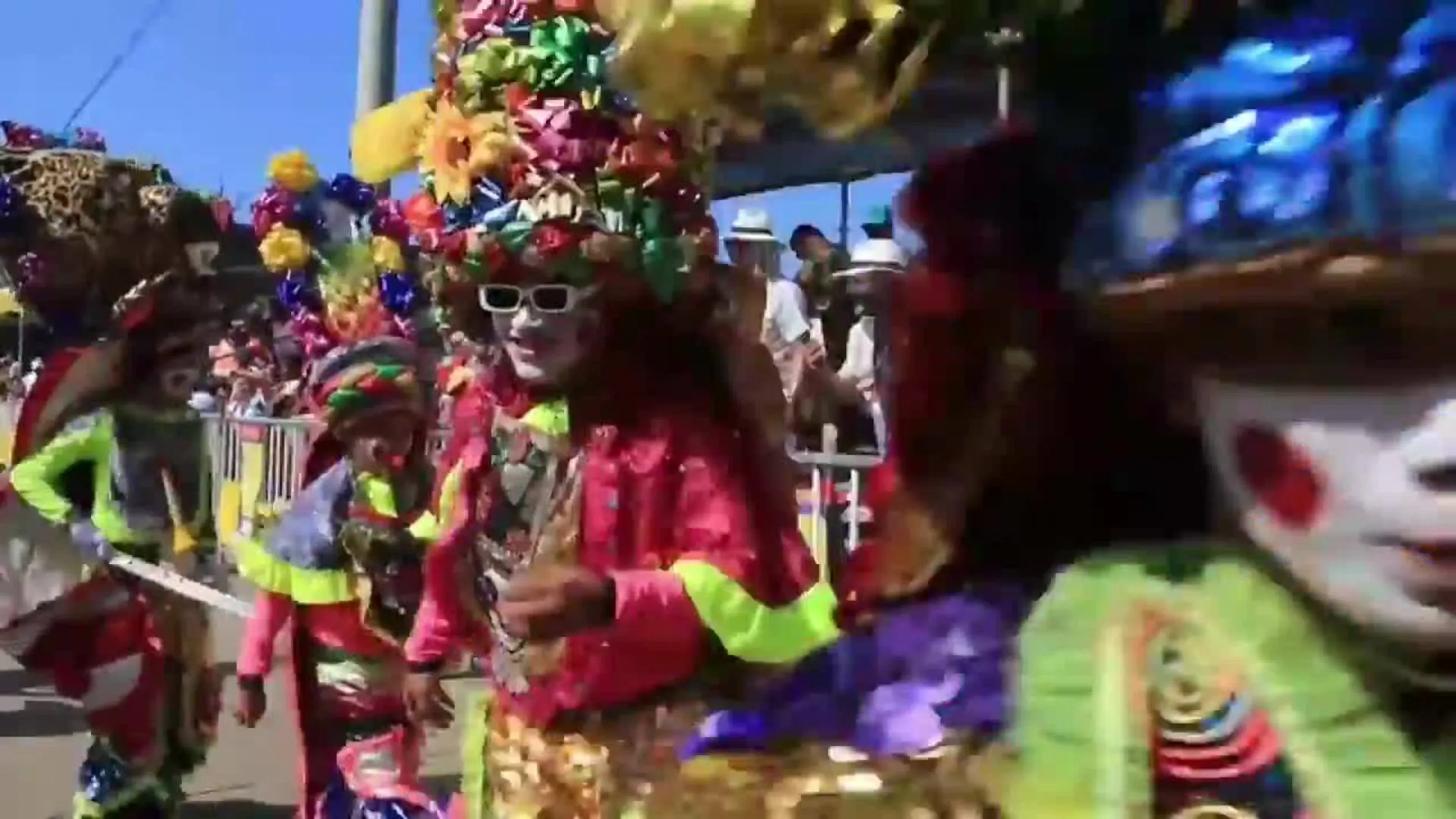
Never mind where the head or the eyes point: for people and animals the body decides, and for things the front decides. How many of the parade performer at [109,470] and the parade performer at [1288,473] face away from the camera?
0

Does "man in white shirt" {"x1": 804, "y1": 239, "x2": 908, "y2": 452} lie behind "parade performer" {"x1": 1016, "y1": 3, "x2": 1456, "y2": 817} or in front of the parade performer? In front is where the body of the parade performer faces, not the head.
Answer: behind

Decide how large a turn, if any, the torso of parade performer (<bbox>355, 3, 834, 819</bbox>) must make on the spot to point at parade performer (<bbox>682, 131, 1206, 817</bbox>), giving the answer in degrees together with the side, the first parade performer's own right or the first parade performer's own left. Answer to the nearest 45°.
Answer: approximately 45° to the first parade performer's own left

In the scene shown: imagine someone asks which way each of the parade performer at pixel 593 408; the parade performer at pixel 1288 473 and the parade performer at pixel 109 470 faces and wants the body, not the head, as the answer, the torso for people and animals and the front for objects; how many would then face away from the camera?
0

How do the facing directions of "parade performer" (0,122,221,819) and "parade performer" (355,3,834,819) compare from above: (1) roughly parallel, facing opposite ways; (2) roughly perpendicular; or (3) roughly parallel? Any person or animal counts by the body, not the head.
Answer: roughly perpendicular

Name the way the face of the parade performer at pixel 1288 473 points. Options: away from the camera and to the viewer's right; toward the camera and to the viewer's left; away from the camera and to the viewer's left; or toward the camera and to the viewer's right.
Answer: toward the camera and to the viewer's right

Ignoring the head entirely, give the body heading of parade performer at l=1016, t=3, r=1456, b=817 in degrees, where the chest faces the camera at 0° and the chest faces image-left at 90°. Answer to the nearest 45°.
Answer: approximately 315°

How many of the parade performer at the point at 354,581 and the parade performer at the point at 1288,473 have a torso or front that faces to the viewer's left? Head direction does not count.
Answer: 0

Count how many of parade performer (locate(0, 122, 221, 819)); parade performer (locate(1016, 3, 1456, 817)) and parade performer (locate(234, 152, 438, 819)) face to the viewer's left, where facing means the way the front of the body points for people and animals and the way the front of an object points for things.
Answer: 0

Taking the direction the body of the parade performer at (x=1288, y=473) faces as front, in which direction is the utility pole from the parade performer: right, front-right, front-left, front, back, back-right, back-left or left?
back

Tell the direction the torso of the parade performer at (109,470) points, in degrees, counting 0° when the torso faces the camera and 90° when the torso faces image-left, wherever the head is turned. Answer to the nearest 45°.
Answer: approximately 315°

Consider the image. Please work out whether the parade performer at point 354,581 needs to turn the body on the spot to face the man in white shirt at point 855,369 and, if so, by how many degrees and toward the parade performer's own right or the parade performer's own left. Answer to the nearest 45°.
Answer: approximately 90° to the parade performer's own left

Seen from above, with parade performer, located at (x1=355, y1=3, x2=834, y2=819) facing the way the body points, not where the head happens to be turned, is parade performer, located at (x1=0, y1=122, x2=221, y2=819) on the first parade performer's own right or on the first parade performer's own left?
on the first parade performer's own right

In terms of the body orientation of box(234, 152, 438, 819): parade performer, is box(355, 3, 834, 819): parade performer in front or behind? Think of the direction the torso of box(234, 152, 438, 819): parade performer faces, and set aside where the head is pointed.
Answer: in front

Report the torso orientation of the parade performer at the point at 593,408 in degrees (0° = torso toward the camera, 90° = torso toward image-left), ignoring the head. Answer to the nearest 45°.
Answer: approximately 45°

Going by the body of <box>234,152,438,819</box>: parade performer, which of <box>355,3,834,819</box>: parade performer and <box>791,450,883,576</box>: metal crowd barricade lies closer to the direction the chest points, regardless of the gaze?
the parade performer

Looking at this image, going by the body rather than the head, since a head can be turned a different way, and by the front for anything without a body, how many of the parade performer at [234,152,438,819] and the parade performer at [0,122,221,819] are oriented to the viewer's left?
0
